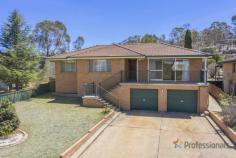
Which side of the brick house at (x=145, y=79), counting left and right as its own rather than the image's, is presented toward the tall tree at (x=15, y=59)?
right

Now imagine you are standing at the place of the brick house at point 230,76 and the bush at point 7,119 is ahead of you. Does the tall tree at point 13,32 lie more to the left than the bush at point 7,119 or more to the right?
right

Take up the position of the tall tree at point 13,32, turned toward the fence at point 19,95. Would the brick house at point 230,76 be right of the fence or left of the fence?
left

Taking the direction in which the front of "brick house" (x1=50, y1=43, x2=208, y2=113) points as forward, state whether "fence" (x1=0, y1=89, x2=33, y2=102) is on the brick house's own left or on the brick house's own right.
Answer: on the brick house's own right

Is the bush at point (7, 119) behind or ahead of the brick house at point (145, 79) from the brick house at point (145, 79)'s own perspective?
ahead

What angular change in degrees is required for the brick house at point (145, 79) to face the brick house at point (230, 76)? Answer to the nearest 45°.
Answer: approximately 135° to its left

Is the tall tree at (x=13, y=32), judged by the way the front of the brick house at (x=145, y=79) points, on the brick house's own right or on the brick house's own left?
on the brick house's own right

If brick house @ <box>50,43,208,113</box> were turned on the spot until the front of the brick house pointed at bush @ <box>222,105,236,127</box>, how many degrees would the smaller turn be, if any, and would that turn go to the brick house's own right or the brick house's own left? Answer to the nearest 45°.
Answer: approximately 45° to the brick house's own left

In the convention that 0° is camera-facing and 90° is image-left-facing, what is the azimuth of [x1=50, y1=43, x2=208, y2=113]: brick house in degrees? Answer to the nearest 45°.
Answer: approximately 0°
